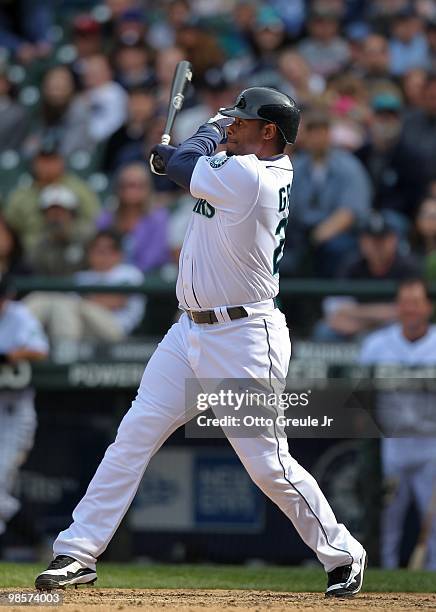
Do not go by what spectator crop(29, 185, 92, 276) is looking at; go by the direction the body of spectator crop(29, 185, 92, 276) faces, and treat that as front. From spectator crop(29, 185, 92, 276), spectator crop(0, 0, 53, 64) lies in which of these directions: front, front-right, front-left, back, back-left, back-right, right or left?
back

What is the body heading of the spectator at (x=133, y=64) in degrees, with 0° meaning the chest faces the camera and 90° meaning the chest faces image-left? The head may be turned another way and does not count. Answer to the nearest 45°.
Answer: approximately 0°

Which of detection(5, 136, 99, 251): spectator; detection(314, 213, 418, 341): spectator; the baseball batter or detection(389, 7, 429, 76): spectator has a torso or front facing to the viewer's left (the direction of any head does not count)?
the baseball batter

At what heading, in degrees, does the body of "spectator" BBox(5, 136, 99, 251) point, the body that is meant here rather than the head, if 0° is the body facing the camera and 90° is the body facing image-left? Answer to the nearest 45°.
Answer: approximately 0°

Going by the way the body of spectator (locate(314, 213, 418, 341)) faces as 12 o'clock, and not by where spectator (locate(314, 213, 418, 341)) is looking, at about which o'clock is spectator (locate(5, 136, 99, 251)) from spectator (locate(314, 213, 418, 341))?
spectator (locate(5, 136, 99, 251)) is roughly at 4 o'clock from spectator (locate(314, 213, 418, 341)).

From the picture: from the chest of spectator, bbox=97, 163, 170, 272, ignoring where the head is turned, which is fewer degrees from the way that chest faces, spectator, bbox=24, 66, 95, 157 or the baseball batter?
the baseball batter

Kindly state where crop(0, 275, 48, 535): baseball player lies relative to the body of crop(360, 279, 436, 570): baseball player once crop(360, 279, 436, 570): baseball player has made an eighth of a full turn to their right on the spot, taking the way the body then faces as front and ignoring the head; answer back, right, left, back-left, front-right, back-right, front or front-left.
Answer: front-right

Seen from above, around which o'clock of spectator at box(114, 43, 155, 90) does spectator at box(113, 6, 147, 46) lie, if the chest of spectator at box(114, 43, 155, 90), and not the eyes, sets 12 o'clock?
spectator at box(113, 6, 147, 46) is roughly at 6 o'clock from spectator at box(114, 43, 155, 90).
